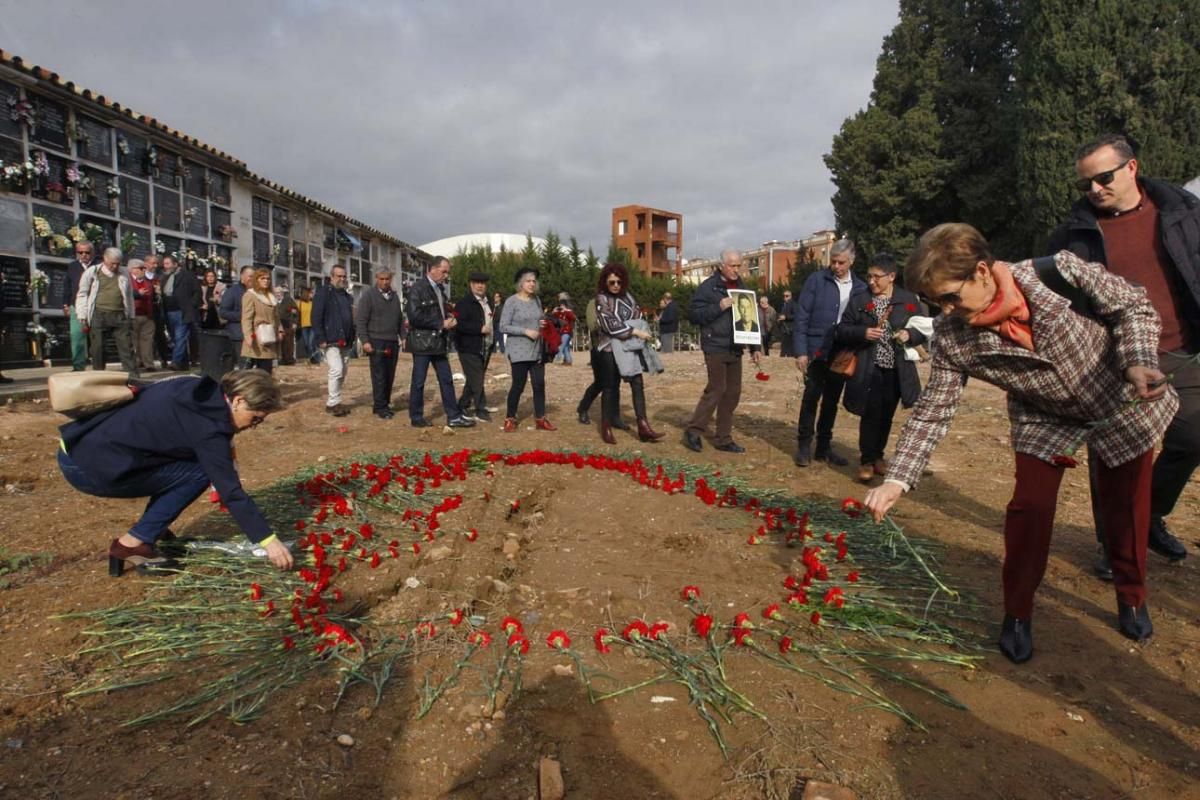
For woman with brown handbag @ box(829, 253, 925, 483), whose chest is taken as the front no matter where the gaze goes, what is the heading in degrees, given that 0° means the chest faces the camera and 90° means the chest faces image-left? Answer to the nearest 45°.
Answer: approximately 0°

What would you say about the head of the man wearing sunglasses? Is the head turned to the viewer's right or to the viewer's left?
to the viewer's left

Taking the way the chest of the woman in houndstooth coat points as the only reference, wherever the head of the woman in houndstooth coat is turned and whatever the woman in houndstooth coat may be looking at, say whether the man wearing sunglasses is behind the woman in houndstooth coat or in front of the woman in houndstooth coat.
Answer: behind

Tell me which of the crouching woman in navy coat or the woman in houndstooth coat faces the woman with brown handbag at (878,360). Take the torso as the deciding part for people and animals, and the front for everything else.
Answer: the crouching woman in navy coat

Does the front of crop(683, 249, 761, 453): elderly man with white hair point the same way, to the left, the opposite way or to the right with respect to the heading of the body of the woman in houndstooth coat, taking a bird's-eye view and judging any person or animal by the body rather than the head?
to the left

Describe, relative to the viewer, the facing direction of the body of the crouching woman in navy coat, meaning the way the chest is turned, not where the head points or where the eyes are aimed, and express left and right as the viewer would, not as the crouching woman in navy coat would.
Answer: facing to the right of the viewer

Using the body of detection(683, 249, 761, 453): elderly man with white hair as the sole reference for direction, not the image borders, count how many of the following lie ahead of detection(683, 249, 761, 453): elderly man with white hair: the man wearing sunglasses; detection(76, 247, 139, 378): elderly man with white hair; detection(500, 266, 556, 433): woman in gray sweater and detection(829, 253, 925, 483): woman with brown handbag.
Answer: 2

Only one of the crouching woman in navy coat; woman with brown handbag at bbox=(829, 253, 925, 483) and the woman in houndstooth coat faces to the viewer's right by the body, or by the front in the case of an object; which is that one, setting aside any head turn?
the crouching woman in navy coat

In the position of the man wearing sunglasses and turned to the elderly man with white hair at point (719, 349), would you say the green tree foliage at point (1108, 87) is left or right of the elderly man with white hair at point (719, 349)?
right

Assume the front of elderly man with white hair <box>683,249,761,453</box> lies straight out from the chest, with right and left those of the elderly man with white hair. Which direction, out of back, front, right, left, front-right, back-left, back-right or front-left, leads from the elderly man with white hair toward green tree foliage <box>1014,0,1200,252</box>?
left

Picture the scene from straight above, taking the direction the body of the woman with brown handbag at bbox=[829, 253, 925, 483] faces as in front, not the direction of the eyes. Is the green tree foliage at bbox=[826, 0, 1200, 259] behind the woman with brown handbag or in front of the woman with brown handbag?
behind

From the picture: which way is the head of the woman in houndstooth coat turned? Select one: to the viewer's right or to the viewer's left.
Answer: to the viewer's left

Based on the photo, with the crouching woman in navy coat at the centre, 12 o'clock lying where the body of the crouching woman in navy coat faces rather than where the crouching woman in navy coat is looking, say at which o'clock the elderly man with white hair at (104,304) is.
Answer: The elderly man with white hair is roughly at 9 o'clock from the crouching woman in navy coat.

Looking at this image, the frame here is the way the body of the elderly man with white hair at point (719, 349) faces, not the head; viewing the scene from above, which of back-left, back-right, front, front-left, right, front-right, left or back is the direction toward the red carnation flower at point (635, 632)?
front-right
